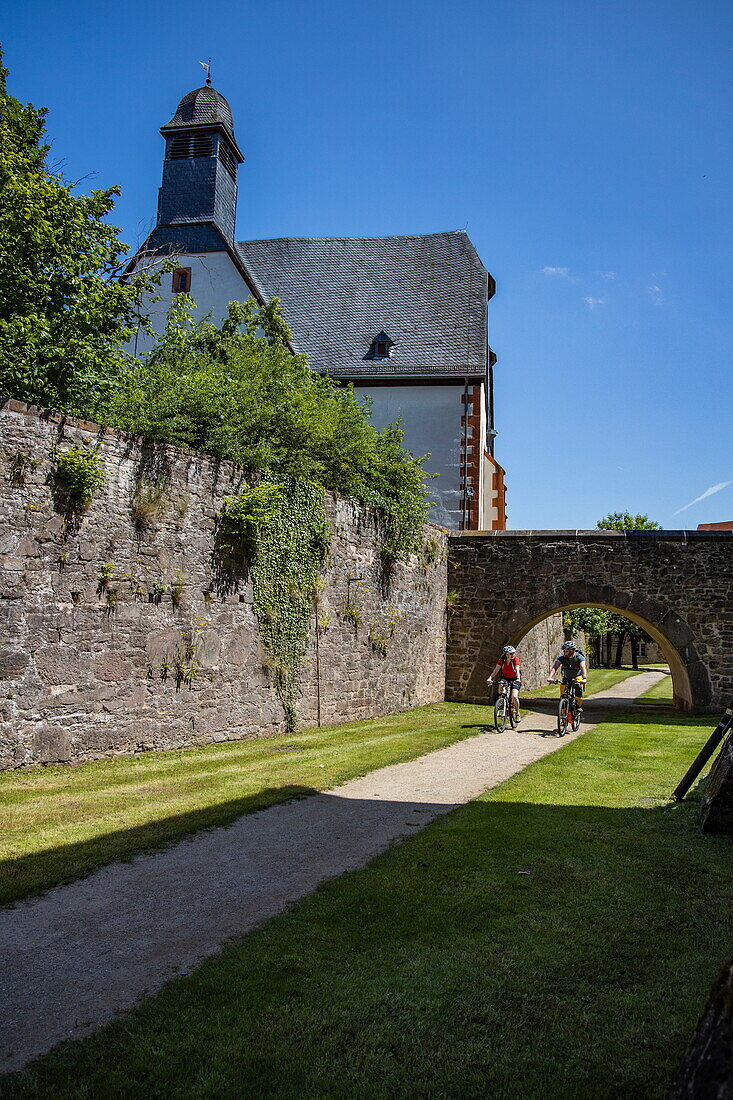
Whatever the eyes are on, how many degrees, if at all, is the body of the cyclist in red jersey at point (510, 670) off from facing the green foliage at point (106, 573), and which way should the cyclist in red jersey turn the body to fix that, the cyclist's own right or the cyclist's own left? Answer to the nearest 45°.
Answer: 0° — they already face it

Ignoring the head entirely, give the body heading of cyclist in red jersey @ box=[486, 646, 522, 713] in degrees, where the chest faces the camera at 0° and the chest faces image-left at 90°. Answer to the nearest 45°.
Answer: approximately 45°

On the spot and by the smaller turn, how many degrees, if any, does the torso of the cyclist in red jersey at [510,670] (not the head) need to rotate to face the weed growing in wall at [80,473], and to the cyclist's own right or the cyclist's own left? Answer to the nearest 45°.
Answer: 0° — they already face it

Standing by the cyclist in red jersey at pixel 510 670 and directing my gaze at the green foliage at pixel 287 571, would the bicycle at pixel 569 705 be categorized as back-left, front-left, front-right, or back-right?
back-left

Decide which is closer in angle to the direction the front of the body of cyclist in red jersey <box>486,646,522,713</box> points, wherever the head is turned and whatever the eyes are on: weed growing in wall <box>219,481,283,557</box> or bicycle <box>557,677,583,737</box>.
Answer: the weed growing in wall

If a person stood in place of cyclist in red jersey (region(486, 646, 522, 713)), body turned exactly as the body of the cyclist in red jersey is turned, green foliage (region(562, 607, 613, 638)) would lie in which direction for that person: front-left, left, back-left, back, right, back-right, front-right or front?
back-right
